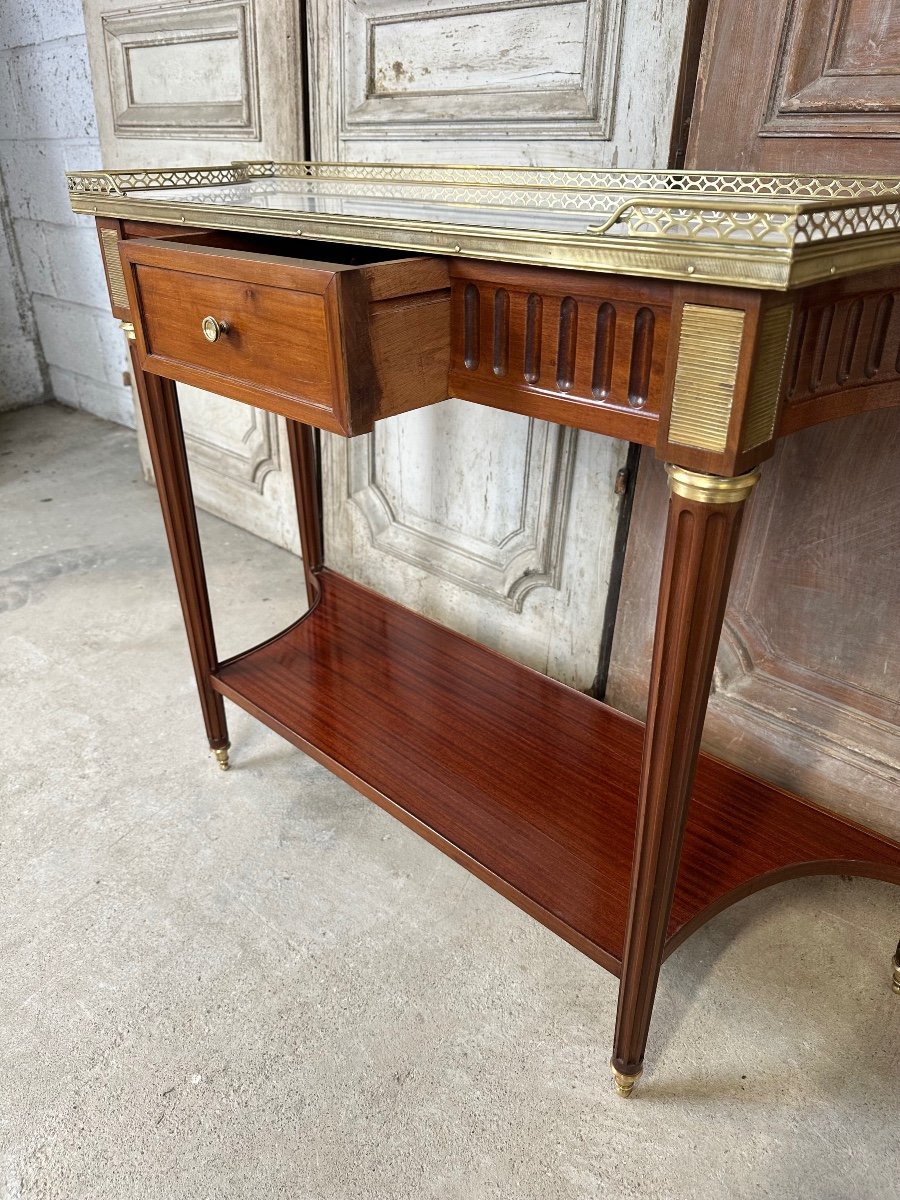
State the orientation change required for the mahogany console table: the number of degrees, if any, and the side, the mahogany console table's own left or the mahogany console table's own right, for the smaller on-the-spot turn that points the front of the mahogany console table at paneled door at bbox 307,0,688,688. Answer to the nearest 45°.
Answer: approximately 135° to the mahogany console table's own right

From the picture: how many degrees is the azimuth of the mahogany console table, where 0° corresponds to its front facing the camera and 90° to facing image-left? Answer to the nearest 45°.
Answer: approximately 45°

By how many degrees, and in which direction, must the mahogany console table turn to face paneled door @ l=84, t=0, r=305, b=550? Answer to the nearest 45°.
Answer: approximately 90° to its right
